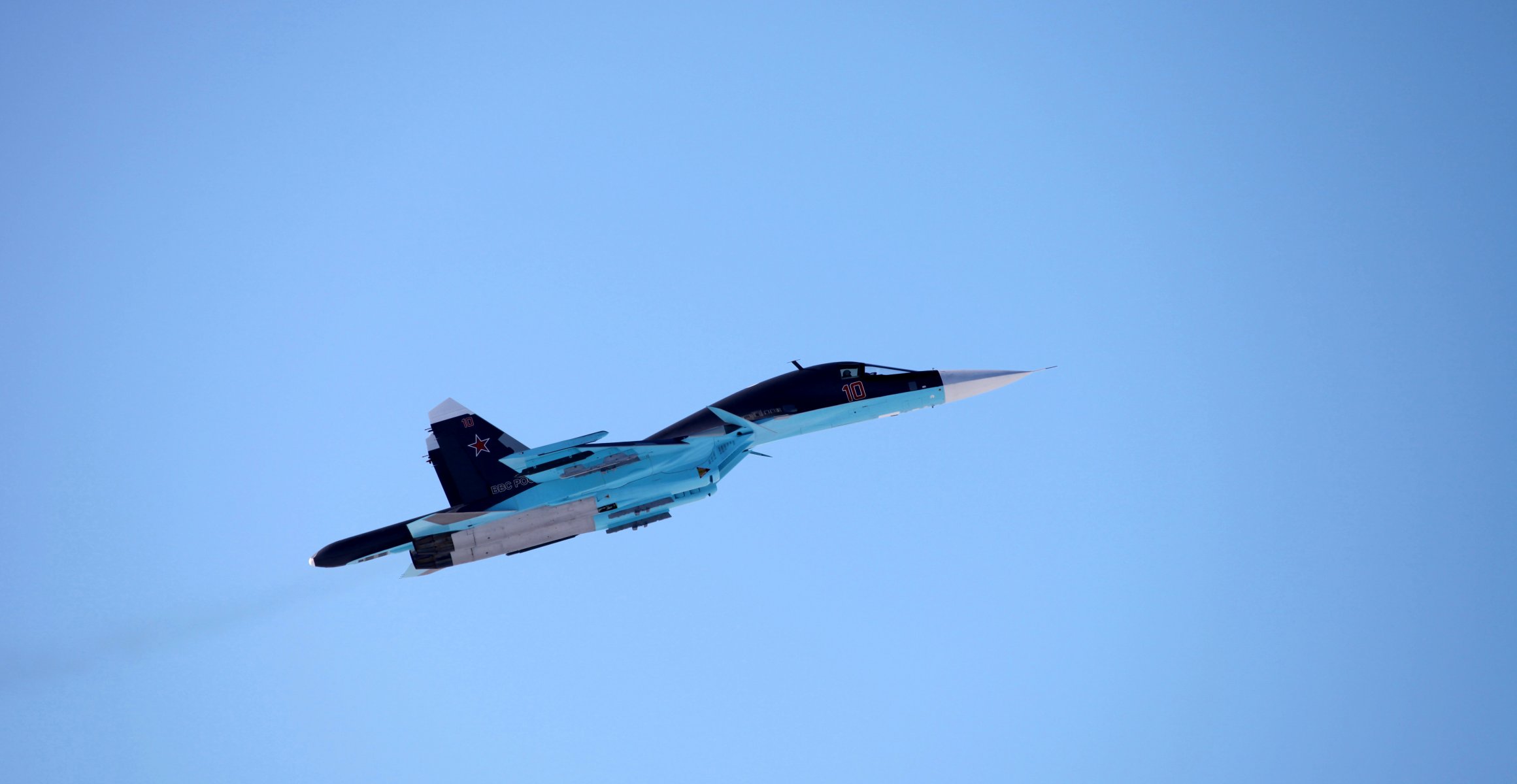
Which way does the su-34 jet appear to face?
to the viewer's right
